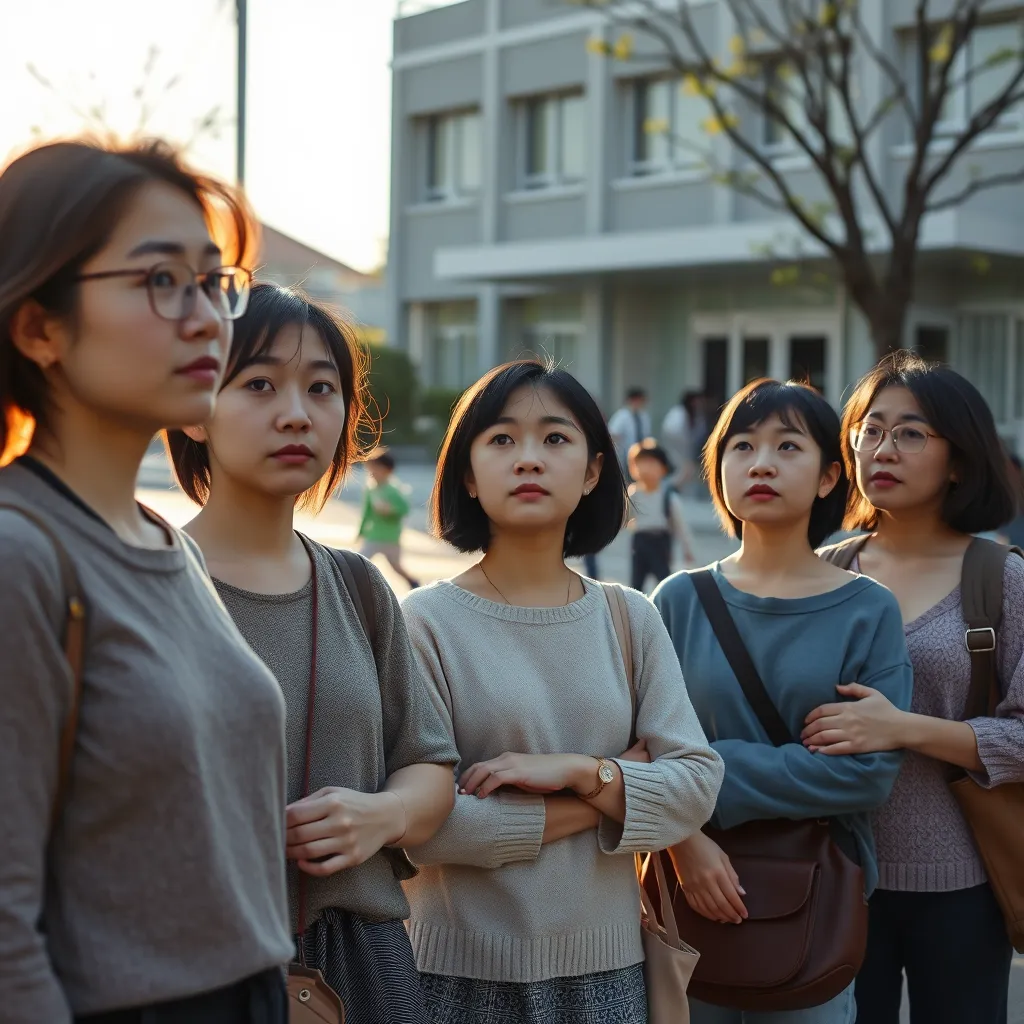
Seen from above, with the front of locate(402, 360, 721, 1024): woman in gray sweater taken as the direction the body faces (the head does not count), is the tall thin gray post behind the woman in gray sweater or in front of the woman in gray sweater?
behind

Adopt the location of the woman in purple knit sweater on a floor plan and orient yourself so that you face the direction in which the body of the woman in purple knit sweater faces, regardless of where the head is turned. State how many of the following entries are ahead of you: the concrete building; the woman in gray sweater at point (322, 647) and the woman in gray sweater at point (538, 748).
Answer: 2

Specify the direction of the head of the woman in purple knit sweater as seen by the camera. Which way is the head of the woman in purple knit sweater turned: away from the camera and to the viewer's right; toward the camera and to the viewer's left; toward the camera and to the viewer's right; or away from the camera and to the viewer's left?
toward the camera and to the viewer's left

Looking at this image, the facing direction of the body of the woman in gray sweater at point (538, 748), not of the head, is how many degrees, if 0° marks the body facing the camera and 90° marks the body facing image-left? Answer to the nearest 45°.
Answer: approximately 0°

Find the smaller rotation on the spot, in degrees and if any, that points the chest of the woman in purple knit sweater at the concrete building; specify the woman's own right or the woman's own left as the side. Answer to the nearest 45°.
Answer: approximately 135° to the woman's own right

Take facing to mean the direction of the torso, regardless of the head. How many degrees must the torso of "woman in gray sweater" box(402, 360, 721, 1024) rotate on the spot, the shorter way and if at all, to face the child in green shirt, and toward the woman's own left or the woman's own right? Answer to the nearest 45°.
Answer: approximately 180°

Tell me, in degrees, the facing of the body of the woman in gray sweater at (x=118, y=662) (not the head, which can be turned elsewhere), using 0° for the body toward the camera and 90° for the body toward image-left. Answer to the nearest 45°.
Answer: approximately 315°

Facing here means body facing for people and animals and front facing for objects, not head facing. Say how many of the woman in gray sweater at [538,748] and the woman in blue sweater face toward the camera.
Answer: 2
